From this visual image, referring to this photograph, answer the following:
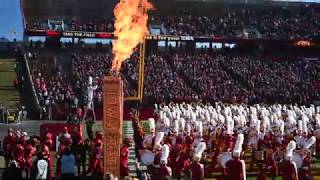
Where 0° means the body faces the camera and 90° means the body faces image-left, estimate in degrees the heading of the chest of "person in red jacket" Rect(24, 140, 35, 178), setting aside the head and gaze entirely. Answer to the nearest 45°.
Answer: approximately 180°

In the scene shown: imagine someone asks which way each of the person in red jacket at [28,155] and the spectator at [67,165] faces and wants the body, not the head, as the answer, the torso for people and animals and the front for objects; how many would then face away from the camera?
2

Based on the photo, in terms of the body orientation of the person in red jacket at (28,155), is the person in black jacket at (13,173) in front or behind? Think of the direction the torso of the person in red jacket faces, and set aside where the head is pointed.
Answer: behind

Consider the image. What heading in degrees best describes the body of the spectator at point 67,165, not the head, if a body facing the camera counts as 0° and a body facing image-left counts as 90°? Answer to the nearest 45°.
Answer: approximately 180°

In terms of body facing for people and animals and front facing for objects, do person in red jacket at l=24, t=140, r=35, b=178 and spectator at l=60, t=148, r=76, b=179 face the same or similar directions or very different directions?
same or similar directions
